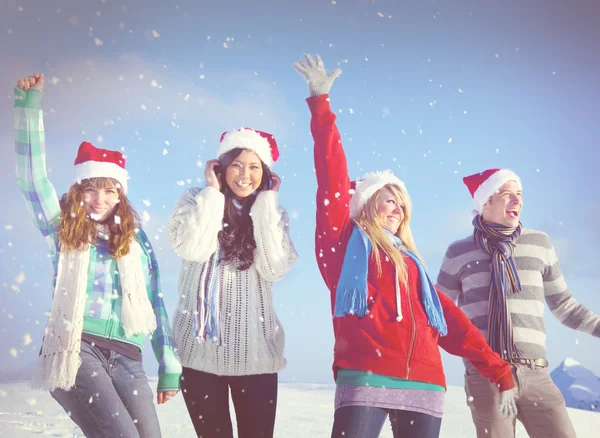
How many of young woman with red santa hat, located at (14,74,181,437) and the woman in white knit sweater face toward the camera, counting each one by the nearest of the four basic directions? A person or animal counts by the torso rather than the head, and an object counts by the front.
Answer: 2

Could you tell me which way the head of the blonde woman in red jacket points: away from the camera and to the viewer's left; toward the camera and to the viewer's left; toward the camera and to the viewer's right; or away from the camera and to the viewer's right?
toward the camera and to the viewer's right

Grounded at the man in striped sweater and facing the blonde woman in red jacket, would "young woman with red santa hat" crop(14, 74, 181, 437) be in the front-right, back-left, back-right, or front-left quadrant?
front-right

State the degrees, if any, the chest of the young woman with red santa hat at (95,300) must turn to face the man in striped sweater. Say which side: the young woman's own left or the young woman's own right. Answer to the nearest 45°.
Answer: approximately 90° to the young woman's own left

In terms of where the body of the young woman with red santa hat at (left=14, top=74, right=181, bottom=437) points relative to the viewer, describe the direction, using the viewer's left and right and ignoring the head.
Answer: facing the viewer

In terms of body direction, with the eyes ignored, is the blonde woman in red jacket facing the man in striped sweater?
no

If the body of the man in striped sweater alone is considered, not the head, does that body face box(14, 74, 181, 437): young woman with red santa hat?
no

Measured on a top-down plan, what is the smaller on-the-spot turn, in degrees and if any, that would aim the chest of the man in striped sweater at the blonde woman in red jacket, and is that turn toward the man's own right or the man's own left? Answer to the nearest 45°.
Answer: approximately 45° to the man's own right

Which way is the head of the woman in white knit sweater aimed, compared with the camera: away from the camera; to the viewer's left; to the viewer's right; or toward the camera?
toward the camera

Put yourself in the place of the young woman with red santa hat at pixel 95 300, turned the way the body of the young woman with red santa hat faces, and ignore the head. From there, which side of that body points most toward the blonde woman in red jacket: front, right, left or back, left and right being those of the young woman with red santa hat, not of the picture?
left

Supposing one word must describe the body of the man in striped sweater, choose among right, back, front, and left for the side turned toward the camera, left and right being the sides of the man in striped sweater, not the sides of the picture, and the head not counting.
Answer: front

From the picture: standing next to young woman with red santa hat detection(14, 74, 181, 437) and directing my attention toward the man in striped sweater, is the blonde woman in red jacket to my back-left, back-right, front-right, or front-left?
front-right

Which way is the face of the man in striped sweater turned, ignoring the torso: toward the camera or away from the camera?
toward the camera
